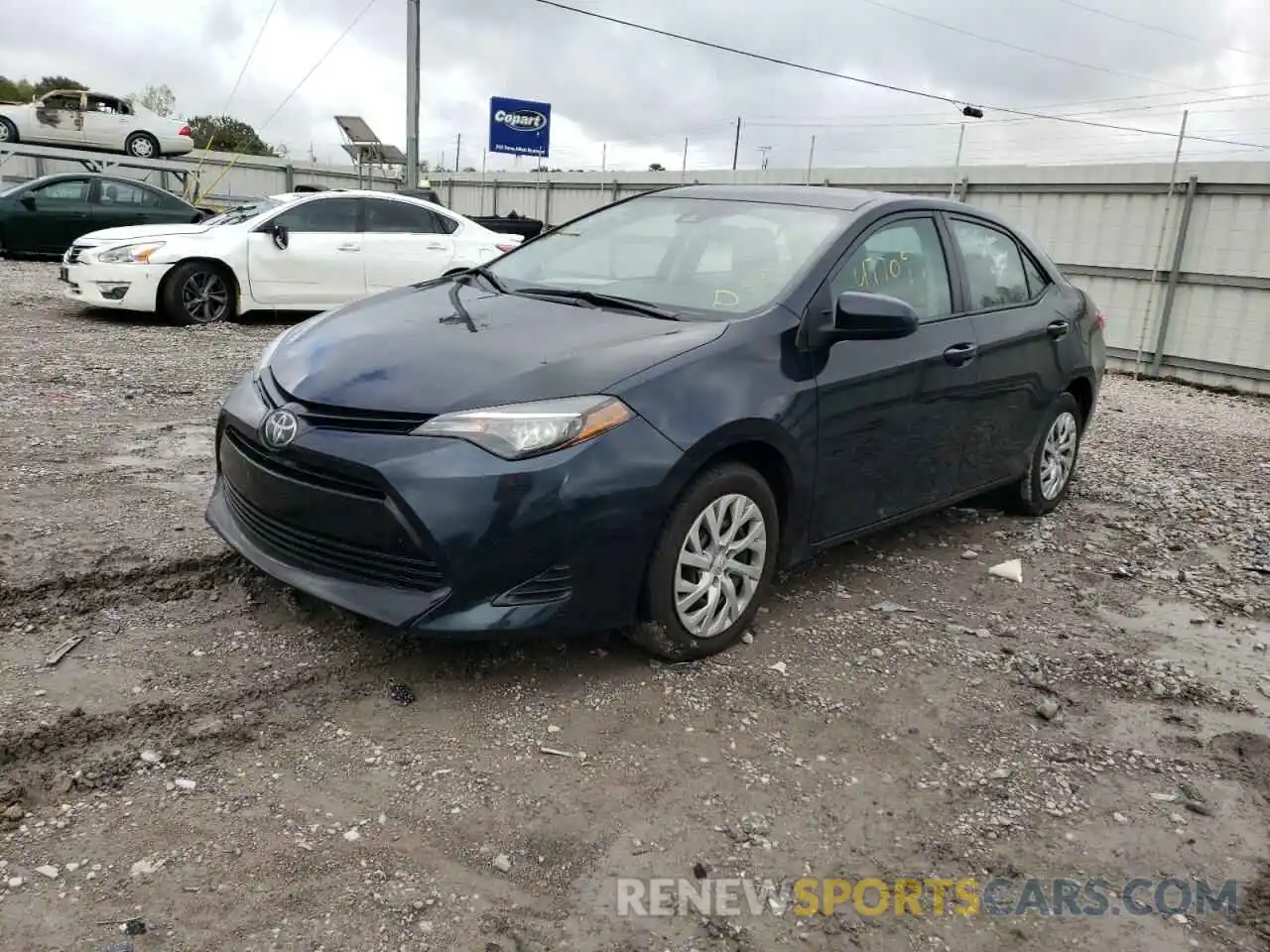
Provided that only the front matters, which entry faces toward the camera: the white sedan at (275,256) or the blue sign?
the blue sign

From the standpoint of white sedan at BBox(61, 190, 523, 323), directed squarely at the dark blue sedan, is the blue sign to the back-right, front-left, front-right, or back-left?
back-left

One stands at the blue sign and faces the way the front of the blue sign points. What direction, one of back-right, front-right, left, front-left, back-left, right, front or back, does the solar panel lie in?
right

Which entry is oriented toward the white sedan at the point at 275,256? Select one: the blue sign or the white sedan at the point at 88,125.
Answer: the blue sign

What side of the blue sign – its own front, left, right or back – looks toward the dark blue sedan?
front

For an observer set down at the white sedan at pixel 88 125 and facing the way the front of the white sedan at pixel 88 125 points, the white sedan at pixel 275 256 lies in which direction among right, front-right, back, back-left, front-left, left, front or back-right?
left

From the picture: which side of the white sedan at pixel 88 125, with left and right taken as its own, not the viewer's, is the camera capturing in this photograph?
left

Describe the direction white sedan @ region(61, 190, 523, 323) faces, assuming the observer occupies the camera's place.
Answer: facing to the left of the viewer

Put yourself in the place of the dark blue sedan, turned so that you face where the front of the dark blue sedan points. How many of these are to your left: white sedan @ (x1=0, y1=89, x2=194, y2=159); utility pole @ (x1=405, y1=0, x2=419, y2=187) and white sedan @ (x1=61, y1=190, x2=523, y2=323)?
0

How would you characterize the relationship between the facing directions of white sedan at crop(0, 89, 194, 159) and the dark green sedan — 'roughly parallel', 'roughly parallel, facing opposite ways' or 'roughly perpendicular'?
roughly parallel

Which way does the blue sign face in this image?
toward the camera

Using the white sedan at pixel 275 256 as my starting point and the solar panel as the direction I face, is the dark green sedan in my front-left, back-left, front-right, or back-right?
front-left

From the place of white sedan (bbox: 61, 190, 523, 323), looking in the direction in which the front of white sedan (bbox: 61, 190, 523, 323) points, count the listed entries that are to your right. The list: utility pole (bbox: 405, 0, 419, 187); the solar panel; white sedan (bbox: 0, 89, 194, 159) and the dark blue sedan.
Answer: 3

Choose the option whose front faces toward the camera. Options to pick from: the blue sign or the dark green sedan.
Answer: the blue sign

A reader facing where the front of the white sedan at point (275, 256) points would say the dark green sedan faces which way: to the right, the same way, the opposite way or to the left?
the same way

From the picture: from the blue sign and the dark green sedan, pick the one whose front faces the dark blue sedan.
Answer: the blue sign
